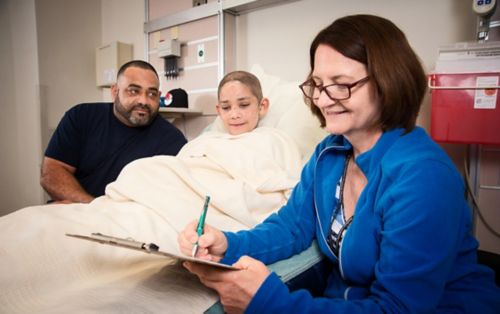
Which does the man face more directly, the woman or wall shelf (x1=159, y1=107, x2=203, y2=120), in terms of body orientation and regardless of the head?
the woman

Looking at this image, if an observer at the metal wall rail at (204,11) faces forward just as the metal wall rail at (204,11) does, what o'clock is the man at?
The man is roughly at 12 o'clock from the metal wall rail.

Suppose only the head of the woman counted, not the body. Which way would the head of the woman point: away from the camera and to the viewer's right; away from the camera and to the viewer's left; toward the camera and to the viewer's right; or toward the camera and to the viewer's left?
toward the camera and to the viewer's left

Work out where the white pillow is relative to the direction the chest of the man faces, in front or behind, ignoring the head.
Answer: in front

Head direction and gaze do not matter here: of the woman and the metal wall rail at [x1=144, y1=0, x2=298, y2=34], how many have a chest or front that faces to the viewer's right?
0

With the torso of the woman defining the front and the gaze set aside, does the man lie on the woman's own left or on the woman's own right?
on the woman's own right

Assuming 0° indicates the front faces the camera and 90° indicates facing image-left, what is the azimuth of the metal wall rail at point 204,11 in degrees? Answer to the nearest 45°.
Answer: approximately 45°

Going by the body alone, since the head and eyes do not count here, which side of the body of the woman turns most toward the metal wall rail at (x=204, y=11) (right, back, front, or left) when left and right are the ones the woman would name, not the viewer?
right

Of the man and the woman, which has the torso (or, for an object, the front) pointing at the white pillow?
the man
